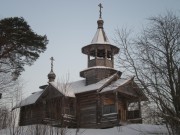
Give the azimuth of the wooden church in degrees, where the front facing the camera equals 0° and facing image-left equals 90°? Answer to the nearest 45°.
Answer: approximately 315°
